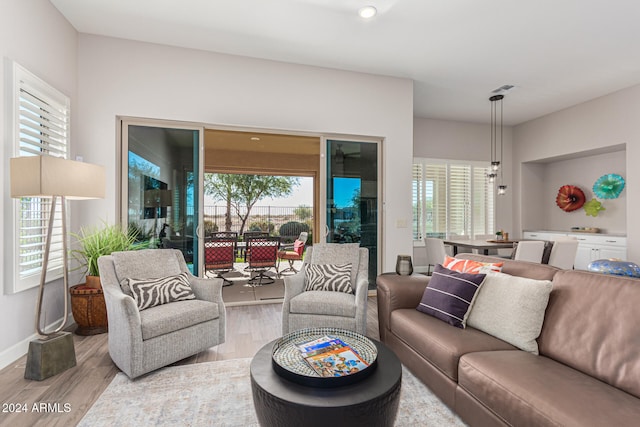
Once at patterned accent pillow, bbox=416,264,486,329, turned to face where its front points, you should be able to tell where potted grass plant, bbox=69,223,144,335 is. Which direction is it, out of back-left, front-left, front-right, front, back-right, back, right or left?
front-right

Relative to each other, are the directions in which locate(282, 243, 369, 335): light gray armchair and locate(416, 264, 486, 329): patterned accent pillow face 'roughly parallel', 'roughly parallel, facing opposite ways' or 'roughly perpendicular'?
roughly perpendicular

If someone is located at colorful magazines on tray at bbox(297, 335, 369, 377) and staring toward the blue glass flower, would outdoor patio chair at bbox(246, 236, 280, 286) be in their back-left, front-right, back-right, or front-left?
front-left

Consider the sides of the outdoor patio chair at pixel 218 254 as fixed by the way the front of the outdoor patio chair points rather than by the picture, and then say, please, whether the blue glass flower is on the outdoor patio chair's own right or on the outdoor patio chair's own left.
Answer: on the outdoor patio chair's own right

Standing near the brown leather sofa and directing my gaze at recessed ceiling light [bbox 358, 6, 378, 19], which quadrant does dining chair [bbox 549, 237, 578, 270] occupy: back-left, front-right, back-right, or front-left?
front-right

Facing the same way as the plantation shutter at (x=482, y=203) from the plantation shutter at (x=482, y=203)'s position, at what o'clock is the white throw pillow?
The white throw pillow is roughly at 12 o'clock from the plantation shutter.

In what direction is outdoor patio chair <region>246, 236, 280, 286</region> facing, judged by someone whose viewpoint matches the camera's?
facing away from the viewer

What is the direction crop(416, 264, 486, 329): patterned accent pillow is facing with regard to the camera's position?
facing the viewer and to the left of the viewer

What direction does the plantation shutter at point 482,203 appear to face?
toward the camera

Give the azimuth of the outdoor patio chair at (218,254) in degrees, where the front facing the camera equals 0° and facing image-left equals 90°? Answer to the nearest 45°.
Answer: approximately 180°

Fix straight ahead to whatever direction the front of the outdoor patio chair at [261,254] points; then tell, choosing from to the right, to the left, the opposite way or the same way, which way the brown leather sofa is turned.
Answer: to the left

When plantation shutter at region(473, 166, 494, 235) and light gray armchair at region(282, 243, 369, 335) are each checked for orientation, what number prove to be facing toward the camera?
2

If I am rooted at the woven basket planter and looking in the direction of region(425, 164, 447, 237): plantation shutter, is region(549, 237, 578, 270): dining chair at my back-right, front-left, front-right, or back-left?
front-right

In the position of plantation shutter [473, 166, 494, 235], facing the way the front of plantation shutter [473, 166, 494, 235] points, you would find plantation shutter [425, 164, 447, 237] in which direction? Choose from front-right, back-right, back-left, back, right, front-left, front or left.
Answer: front-right

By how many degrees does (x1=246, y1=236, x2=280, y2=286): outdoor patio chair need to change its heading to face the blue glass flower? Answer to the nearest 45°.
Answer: approximately 90° to its right

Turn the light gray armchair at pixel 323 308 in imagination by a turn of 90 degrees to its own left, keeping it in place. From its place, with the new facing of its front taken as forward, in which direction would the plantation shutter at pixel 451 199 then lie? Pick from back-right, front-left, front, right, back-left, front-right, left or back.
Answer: front-left
